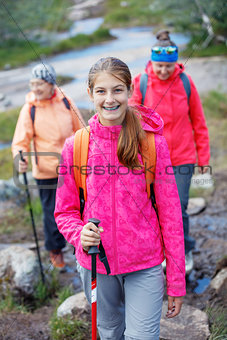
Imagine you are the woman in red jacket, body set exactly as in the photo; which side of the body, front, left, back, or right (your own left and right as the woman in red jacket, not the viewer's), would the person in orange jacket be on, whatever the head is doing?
right

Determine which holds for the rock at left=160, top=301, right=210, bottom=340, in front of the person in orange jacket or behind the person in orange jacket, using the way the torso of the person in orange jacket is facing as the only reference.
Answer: in front

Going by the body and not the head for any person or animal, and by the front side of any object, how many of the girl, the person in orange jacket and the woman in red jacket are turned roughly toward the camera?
3

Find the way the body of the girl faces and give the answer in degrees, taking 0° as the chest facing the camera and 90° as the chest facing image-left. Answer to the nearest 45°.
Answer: approximately 0°

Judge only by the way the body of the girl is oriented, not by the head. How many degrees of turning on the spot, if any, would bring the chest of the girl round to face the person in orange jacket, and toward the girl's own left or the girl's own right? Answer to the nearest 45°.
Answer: approximately 180°

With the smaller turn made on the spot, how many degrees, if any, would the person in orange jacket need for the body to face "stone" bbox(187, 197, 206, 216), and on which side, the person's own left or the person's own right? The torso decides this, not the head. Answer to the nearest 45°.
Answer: approximately 135° to the person's own left
